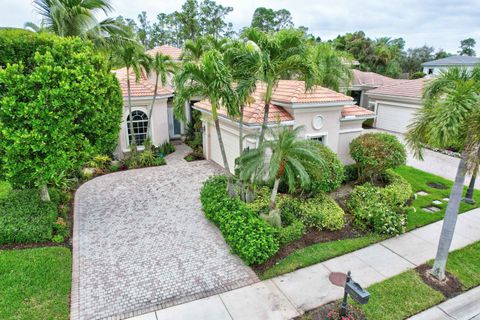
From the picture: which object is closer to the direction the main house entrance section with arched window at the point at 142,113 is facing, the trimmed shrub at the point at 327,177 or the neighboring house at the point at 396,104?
the trimmed shrub

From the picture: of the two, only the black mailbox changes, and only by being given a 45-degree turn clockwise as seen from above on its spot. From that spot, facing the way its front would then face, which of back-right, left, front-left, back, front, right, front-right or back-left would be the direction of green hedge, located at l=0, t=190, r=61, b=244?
right

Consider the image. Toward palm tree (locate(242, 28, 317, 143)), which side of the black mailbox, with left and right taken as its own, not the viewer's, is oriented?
back

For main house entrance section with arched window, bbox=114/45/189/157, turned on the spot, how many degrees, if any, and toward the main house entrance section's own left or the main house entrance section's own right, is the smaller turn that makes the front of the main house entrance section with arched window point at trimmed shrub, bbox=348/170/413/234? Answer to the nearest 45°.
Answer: approximately 45° to the main house entrance section's own left

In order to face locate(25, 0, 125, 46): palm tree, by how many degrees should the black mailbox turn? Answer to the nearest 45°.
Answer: approximately 135° to its right

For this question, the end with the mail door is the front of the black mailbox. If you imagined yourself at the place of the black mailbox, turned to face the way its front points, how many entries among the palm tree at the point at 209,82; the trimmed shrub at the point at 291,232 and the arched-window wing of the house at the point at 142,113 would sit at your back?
3

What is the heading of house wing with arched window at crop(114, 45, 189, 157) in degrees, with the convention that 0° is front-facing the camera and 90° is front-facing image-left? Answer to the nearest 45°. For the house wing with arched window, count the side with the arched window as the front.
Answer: approximately 0°

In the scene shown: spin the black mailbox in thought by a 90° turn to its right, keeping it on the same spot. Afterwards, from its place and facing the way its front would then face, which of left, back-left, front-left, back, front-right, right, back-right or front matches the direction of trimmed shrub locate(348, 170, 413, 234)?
back-right

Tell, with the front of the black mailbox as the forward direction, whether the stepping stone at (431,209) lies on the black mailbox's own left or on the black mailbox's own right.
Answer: on the black mailbox's own left

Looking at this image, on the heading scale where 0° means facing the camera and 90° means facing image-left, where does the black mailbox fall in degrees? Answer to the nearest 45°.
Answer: approximately 315°
